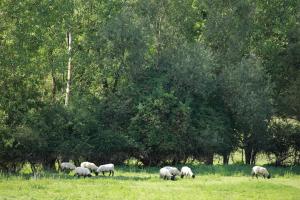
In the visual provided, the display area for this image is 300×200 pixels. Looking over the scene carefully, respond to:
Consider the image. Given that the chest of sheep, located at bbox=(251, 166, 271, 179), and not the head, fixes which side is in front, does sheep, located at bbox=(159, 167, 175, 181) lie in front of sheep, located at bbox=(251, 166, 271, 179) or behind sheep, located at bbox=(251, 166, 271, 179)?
behind

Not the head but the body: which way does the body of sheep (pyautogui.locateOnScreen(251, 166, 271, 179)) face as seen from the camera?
to the viewer's right

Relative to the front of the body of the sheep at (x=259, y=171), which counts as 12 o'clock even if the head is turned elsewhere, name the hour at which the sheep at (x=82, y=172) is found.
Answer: the sheep at (x=82, y=172) is roughly at 5 o'clock from the sheep at (x=259, y=171).
